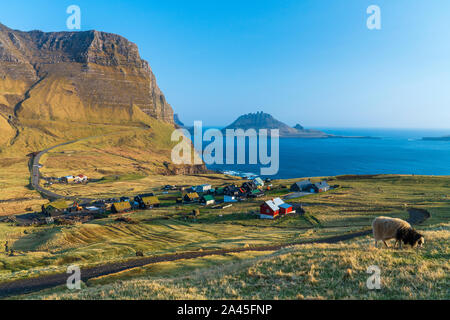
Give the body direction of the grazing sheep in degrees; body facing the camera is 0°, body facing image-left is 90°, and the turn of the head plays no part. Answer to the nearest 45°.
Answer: approximately 270°
